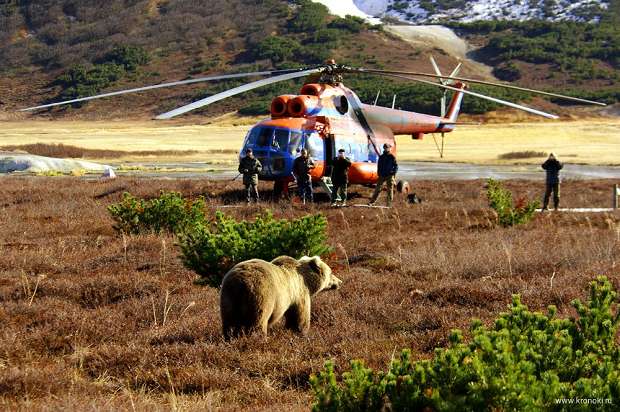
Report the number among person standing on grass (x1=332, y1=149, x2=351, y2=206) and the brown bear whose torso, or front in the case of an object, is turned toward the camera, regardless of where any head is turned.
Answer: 1

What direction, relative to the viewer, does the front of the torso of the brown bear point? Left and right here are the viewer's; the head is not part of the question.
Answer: facing away from the viewer and to the right of the viewer

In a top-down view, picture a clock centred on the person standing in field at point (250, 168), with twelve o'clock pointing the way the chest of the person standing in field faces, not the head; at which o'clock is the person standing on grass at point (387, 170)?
The person standing on grass is roughly at 9 o'clock from the person standing in field.

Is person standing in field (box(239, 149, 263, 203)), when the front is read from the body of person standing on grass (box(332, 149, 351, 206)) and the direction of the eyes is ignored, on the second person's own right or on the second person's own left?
on the second person's own right

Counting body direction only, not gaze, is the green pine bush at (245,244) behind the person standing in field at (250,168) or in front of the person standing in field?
in front

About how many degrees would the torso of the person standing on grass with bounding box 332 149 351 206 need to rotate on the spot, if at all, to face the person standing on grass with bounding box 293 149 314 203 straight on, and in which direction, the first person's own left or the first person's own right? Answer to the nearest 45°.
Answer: approximately 90° to the first person's own right

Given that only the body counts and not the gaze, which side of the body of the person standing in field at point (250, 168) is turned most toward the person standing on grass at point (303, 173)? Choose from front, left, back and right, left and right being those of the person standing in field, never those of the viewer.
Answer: left

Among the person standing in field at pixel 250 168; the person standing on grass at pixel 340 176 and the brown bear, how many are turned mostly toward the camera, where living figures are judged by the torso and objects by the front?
2

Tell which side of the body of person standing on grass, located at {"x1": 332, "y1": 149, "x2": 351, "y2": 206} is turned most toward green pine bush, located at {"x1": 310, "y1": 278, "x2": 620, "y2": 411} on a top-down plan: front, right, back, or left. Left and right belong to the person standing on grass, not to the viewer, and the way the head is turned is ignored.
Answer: front

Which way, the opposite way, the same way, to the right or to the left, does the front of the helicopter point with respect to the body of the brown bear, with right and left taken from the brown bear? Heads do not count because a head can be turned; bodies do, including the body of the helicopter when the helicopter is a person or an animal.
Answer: the opposite way

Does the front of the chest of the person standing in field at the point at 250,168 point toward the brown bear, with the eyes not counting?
yes

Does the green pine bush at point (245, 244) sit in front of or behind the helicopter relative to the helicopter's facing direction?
in front

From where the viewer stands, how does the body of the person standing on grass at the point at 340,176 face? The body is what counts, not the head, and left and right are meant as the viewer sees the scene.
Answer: facing the viewer

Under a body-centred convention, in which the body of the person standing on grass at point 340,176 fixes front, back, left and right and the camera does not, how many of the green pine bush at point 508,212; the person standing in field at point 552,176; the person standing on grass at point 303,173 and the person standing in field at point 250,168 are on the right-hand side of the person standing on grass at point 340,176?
2
